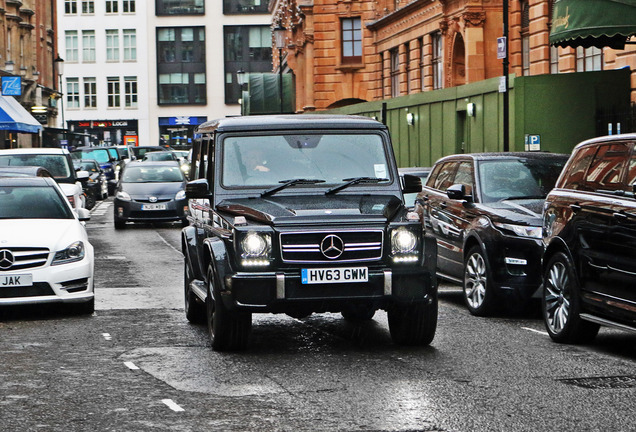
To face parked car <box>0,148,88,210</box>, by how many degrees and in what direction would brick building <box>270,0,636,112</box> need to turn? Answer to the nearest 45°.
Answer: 0° — it already faces it

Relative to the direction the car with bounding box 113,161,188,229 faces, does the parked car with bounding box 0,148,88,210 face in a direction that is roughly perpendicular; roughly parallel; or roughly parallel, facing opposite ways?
roughly parallel

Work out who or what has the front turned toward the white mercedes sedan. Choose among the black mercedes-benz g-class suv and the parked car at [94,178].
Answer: the parked car

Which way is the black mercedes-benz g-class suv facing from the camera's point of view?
toward the camera

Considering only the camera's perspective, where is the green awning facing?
facing the viewer and to the left of the viewer

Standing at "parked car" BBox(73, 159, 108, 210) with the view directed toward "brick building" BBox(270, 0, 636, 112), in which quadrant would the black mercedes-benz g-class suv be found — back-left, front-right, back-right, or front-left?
front-right

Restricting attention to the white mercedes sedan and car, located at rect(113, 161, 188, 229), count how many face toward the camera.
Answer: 2

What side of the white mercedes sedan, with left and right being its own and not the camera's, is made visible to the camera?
front

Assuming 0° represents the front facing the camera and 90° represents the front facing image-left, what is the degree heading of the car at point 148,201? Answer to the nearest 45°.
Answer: approximately 0°

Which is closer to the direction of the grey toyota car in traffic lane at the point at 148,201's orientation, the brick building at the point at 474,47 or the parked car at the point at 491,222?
the parked car

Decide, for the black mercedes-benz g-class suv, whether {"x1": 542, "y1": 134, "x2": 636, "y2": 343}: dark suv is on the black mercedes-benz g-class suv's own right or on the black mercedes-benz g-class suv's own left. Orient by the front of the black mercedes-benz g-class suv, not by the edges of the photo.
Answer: on the black mercedes-benz g-class suv's own left

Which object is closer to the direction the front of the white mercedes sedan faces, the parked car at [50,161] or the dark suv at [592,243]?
the dark suv

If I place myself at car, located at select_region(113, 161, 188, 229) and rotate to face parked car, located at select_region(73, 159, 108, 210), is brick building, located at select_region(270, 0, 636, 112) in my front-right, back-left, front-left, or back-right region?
front-right

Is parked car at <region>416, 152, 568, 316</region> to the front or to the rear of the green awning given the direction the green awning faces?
to the front

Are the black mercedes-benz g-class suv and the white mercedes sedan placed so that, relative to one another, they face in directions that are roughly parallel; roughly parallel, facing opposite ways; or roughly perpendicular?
roughly parallel

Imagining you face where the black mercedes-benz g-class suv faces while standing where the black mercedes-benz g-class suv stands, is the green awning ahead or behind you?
behind

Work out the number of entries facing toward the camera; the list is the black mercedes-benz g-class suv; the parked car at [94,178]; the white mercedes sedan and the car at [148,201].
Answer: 4

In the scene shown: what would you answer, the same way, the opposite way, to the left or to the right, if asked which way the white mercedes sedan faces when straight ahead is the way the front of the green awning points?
to the left

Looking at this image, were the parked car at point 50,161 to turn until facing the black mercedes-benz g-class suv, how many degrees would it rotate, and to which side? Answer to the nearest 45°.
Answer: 0° — it already faces it

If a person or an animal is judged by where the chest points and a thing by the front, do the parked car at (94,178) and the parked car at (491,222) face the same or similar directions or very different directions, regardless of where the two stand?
same or similar directions
